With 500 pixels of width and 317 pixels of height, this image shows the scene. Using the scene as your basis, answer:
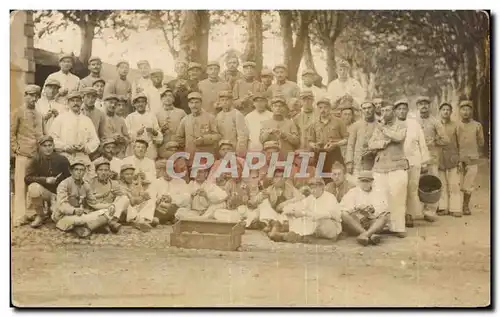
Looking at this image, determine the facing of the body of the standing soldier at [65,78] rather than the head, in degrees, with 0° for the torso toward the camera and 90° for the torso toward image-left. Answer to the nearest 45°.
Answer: approximately 0°

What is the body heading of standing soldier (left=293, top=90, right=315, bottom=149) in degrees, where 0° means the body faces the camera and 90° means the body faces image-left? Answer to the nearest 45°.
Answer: approximately 0°
